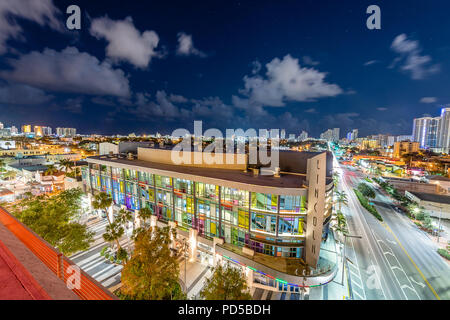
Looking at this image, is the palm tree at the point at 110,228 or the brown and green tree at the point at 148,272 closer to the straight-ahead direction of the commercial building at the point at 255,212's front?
the brown and green tree

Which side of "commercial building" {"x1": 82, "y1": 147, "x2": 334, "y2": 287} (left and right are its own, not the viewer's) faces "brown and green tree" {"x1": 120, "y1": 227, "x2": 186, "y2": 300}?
front

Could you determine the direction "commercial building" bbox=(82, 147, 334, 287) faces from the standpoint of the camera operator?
facing the viewer and to the left of the viewer

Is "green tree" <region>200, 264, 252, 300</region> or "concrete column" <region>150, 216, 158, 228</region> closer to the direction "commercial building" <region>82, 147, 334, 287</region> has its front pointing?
the green tree

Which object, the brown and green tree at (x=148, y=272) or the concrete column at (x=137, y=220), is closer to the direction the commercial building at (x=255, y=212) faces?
the brown and green tree

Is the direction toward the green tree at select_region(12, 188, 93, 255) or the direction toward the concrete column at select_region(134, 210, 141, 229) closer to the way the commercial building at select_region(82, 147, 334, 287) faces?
the green tree

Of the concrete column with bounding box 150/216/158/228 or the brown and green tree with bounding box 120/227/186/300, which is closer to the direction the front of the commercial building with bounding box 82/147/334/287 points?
the brown and green tree

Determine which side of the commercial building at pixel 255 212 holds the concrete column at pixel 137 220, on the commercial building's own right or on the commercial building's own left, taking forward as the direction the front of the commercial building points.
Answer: on the commercial building's own right

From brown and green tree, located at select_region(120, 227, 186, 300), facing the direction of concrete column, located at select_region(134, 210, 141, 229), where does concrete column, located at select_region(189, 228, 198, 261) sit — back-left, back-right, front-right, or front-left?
front-right

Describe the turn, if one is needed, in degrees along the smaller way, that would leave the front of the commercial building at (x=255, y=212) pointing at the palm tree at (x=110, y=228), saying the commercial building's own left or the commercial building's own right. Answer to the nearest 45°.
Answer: approximately 45° to the commercial building's own right

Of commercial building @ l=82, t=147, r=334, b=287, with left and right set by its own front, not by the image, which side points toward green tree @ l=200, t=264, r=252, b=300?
front
